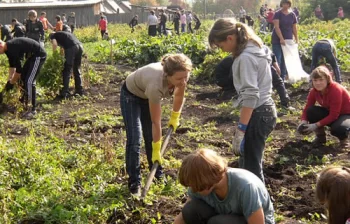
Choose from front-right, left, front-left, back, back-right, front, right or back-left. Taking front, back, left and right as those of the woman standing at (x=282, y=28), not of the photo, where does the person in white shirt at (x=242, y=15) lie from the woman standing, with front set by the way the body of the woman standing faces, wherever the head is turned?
back

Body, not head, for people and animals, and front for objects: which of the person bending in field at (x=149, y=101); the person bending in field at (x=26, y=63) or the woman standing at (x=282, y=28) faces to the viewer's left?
the person bending in field at (x=26, y=63)

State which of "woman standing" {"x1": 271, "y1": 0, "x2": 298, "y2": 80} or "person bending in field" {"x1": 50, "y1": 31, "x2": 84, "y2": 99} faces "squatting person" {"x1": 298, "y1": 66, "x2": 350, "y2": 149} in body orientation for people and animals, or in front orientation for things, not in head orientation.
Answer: the woman standing

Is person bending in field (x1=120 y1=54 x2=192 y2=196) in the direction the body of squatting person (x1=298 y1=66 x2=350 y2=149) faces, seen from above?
yes

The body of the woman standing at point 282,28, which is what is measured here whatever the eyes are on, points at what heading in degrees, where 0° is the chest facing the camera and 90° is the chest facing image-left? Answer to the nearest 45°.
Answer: approximately 0°

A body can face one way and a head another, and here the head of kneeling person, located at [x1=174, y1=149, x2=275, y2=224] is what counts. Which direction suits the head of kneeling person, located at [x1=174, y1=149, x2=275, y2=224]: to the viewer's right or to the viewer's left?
to the viewer's left

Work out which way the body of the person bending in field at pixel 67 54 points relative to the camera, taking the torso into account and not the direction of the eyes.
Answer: to the viewer's left

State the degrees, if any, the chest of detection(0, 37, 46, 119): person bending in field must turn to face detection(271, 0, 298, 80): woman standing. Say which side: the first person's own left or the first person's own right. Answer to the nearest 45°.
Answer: approximately 180°

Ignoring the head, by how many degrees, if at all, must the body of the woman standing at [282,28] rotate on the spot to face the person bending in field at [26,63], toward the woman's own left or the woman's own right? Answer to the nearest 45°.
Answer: approximately 45° to the woman's own right

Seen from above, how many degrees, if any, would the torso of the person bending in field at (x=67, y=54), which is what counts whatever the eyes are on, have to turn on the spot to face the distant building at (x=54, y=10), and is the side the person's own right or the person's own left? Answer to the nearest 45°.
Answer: approximately 90° to the person's own right

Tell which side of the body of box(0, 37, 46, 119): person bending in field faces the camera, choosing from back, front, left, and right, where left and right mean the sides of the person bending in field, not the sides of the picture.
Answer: left
